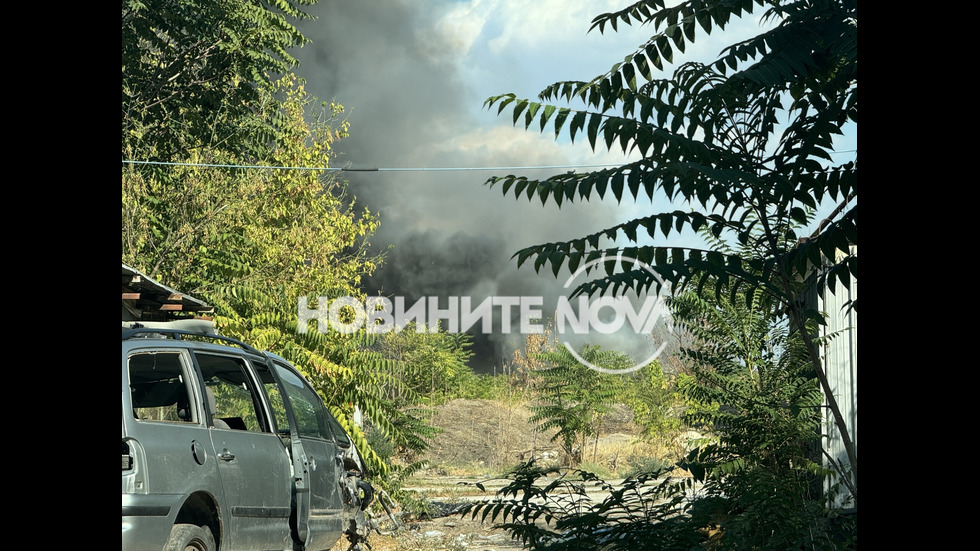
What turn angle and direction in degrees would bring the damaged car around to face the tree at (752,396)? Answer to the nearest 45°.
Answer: approximately 45° to its right

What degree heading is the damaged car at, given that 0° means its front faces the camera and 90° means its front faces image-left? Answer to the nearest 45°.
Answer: approximately 225°

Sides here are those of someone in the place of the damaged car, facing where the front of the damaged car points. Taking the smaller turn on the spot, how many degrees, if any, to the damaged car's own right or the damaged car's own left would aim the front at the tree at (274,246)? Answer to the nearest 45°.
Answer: approximately 45° to the damaged car's own left
